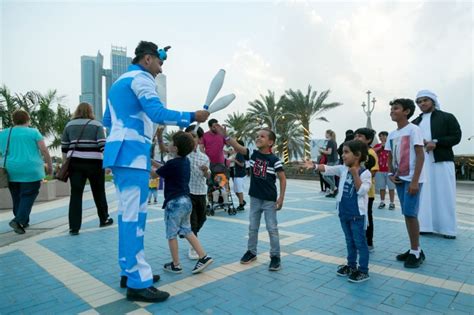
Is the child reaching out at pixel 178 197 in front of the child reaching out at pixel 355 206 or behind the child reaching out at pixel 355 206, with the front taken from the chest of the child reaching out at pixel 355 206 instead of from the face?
in front

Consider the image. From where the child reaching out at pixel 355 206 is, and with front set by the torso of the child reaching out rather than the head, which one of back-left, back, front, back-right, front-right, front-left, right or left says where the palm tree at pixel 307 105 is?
back-right

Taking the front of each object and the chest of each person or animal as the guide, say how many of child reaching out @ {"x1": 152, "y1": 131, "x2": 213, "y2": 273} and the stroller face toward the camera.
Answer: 1

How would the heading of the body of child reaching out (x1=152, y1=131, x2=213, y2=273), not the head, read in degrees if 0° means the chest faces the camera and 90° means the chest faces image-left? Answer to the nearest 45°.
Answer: approximately 90°

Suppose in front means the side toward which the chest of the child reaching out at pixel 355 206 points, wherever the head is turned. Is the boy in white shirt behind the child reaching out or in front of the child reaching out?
behind

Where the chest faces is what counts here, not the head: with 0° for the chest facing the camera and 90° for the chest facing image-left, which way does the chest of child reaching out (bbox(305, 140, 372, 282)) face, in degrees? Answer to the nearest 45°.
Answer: approximately 45°

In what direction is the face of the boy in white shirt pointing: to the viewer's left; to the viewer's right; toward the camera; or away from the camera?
to the viewer's left

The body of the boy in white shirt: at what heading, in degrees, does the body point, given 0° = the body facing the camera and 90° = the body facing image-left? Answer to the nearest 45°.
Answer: approximately 45°

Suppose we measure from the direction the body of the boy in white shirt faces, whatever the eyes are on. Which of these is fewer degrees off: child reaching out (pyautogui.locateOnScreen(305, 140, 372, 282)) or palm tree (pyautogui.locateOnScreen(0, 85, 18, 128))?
the child reaching out
